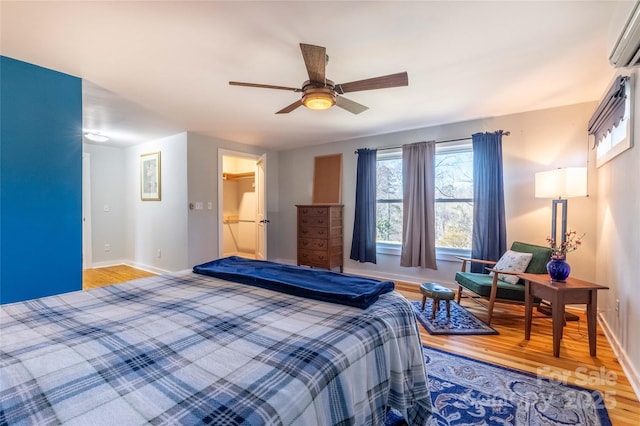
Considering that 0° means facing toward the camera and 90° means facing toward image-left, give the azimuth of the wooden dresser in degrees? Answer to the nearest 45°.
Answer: approximately 45°

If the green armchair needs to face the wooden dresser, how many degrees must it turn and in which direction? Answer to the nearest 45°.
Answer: approximately 45° to its right

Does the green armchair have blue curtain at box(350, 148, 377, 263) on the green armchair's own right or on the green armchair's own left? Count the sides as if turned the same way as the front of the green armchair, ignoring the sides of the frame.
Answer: on the green armchair's own right

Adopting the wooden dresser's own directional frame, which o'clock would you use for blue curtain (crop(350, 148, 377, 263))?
The blue curtain is roughly at 8 o'clock from the wooden dresser.
